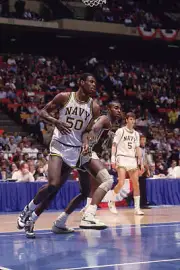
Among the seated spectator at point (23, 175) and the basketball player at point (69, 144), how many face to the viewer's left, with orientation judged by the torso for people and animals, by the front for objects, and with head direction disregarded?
0

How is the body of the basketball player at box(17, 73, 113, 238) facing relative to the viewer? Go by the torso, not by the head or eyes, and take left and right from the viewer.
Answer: facing the viewer and to the right of the viewer

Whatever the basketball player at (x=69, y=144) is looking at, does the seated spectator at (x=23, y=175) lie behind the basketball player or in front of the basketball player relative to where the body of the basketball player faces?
behind

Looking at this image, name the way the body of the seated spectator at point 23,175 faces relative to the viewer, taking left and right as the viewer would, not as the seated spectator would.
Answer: facing the viewer

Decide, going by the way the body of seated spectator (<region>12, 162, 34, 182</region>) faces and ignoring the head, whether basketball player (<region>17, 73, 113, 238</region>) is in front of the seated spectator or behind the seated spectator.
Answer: in front
